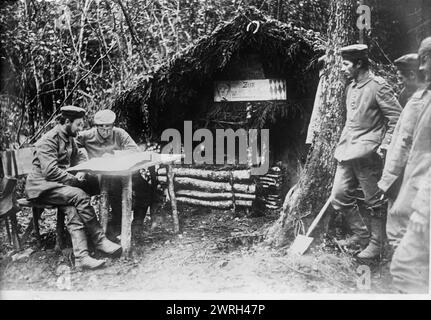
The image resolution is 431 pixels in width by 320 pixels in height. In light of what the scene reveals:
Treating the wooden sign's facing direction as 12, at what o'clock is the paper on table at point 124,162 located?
The paper on table is roughly at 2 o'clock from the wooden sign.

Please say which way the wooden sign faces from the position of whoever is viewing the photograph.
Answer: facing the viewer

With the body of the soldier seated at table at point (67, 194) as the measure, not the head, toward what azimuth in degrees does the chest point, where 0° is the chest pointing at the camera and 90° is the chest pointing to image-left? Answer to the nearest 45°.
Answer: approximately 270°

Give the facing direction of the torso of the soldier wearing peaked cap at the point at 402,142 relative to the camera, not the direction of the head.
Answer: to the viewer's left

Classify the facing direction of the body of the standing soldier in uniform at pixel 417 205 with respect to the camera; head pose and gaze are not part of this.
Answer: to the viewer's left

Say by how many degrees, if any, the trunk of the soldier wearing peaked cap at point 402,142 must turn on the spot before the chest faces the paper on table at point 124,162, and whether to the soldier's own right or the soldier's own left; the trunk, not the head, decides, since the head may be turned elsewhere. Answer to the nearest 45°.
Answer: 0° — they already face it

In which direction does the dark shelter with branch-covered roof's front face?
toward the camera

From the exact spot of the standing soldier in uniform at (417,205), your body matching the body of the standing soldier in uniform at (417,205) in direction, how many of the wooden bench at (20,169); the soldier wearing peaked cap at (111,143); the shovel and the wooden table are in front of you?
4

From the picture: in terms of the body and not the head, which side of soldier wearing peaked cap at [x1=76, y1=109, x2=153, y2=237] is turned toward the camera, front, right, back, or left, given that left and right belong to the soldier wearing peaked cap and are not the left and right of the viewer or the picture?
front

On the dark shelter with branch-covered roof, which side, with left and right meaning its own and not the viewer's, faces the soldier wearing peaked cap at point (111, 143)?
right

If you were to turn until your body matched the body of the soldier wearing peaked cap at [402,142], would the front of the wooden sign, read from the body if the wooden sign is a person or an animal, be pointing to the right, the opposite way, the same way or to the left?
to the left

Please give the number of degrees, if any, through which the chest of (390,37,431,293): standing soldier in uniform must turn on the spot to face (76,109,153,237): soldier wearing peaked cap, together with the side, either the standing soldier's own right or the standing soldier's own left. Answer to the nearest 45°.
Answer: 0° — they already face them
